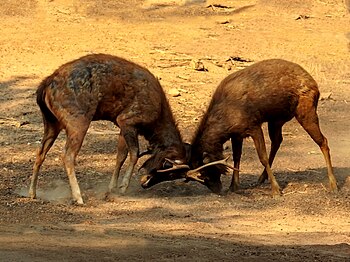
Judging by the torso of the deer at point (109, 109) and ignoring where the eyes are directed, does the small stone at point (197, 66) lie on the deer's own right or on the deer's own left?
on the deer's own left

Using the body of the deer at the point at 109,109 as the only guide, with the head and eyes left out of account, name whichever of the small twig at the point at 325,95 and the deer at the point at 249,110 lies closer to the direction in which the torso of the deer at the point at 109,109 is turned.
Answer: the deer

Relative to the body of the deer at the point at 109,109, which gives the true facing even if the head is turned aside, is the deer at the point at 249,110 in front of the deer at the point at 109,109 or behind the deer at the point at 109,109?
in front

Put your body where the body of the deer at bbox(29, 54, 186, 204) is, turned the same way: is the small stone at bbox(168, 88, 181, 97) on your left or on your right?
on your left

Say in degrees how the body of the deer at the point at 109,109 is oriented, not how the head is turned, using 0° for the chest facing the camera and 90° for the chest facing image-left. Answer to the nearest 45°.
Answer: approximately 270°

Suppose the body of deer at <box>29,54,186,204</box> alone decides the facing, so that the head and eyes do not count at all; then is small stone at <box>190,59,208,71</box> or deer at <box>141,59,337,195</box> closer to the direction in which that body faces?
the deer
